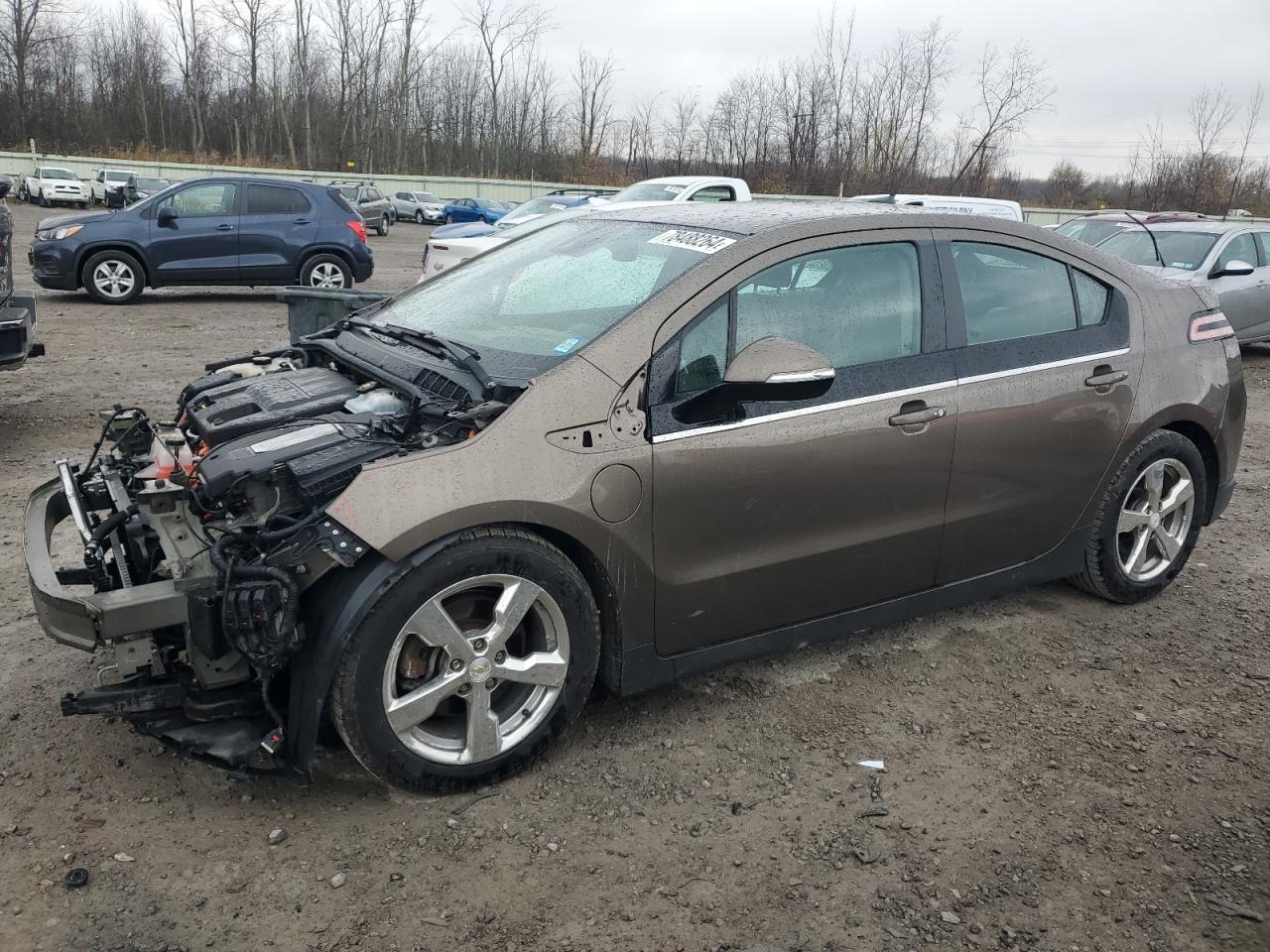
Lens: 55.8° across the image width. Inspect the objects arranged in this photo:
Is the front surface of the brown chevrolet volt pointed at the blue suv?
no

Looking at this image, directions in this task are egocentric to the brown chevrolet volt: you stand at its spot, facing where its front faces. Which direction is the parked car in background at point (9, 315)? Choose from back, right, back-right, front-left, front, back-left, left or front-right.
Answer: right

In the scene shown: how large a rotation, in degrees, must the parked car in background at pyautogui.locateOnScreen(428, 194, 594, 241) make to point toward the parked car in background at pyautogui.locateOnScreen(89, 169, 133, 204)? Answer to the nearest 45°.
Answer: approximately 90° to its right

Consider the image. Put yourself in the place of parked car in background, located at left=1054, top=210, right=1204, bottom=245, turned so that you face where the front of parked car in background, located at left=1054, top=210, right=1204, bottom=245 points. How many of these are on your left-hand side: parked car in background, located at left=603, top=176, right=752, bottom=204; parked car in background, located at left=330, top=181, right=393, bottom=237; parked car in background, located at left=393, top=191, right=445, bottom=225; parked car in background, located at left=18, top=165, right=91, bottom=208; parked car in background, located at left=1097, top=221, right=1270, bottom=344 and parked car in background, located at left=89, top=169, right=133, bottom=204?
1

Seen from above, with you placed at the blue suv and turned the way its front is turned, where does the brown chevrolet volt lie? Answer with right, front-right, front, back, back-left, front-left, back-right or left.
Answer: left

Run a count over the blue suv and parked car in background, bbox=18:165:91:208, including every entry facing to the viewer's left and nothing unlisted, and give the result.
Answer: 1

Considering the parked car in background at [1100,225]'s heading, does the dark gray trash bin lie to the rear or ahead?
ahead

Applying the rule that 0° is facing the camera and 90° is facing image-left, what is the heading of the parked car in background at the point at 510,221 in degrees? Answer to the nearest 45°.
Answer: approximately 45°

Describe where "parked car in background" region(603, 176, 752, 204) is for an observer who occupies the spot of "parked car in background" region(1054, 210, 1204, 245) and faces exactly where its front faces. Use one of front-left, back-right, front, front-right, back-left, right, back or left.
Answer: front-right

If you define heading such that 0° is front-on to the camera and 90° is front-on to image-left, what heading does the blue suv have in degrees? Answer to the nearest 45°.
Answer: approximately 90°

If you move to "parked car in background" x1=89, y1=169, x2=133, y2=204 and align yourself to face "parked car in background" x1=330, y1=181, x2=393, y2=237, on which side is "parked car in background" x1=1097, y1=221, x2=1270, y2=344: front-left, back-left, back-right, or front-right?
front-right

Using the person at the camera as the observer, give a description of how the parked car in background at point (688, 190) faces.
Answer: facing the viewer and to the left of the viewer

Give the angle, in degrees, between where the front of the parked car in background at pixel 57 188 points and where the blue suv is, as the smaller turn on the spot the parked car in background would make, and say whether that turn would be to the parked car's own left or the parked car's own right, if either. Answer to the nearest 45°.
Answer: approximately 45° to the parked car's own right

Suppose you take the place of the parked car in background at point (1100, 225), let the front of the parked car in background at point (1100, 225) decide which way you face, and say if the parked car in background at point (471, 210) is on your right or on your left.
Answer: on your right

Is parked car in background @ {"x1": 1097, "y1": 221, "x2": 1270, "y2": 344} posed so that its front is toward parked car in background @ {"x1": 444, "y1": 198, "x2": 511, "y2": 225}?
no

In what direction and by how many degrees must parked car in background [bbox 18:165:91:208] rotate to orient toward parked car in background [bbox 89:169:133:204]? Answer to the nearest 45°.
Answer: approximately 45° to its left
